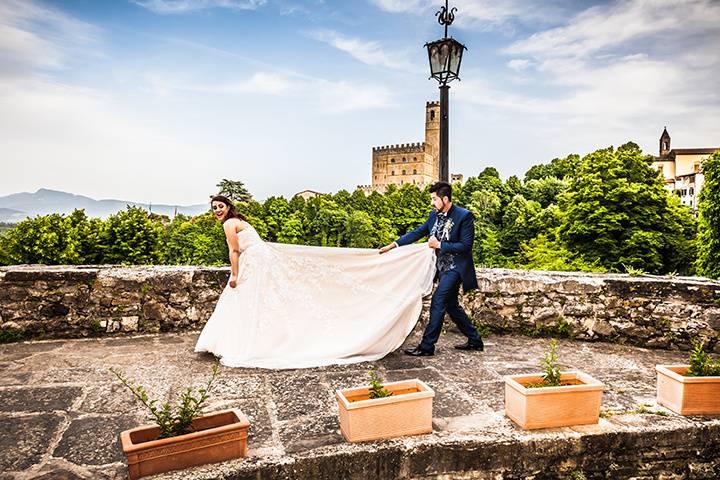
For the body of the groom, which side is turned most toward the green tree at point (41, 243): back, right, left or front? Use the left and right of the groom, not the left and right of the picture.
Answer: right

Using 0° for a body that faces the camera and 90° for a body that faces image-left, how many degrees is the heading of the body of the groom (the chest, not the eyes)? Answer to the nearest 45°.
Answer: approximately 45°

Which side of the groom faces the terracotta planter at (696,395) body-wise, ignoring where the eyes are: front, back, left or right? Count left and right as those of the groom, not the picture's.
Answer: left

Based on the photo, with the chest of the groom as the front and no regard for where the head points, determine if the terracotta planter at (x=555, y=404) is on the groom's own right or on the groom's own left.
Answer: on the groom's own left

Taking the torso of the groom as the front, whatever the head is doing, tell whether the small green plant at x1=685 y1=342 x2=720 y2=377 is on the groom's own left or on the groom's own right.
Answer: on the groom's own left

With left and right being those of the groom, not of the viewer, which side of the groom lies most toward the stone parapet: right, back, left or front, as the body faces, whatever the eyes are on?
back

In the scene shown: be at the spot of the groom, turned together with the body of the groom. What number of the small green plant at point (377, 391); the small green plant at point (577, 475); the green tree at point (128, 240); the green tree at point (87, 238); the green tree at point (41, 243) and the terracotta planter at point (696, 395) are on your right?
3

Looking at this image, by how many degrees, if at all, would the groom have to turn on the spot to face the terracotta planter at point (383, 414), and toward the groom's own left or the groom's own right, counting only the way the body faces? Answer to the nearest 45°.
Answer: approximately 45° to the groom's own left

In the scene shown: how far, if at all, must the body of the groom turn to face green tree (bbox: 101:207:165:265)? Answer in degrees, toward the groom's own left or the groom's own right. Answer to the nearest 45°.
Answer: approximately 90° to the groom's own right

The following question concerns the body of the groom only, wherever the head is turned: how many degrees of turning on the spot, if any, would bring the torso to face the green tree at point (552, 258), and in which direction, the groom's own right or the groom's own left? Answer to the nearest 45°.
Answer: approximately 135° to the groom's own right
